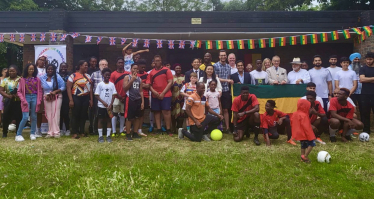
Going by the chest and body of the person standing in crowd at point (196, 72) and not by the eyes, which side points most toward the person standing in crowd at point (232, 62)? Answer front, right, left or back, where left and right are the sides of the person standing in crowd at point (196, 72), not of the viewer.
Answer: left

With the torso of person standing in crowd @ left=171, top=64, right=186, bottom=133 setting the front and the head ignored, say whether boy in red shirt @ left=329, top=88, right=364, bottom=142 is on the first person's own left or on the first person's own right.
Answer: on the first person's own left

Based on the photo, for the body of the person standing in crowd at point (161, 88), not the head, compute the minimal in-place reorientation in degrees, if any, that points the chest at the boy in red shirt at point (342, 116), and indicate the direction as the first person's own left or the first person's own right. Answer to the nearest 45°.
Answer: approximately 90° to the first person's own left

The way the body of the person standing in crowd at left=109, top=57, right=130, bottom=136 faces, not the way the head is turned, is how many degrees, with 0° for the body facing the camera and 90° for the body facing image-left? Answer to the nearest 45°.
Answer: approximately 0°

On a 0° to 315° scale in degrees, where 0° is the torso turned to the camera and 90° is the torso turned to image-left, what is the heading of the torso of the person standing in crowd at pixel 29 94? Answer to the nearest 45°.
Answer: approximately 0°

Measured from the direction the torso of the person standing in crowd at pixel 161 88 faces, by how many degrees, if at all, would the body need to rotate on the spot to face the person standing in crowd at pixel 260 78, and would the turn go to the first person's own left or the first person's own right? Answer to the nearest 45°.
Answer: approximately 90° to the first person's own left

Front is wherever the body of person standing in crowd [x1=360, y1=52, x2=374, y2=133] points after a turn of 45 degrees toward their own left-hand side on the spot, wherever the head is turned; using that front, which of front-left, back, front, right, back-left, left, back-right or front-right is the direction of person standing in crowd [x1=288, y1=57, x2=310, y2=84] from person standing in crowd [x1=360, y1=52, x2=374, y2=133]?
back-right

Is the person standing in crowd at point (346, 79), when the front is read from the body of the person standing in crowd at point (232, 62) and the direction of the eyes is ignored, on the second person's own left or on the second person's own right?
on the second person's own left
